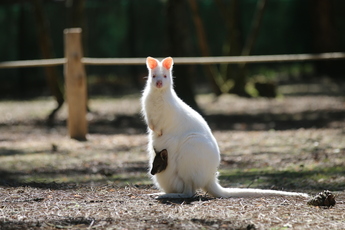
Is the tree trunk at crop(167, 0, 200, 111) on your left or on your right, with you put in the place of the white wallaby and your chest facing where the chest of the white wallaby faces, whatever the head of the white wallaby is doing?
on your right

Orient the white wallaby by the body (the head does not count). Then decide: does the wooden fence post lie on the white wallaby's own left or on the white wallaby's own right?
on the white wallaby's own right

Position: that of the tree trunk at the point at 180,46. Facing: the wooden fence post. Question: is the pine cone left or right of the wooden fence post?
left

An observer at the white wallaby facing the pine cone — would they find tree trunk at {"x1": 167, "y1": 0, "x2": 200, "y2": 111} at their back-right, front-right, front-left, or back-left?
back-left

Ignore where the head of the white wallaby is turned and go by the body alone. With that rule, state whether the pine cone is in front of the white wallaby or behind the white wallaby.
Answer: behind

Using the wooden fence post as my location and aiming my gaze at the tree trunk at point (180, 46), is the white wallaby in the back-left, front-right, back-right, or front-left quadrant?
back-right
